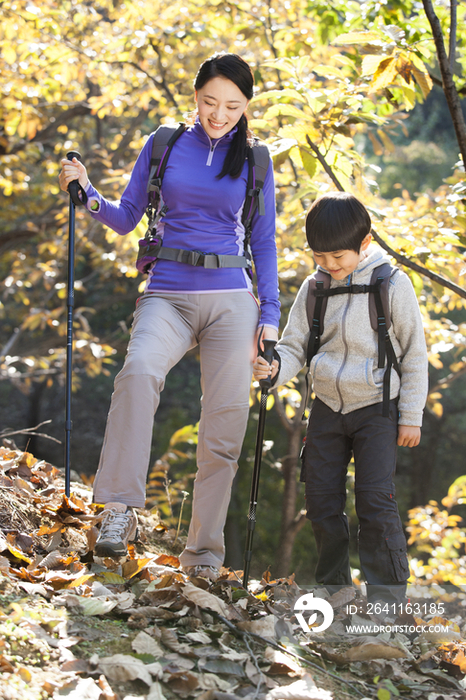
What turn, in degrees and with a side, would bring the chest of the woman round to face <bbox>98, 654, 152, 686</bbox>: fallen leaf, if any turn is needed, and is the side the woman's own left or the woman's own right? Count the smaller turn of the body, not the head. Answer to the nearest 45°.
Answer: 0° — they already face it

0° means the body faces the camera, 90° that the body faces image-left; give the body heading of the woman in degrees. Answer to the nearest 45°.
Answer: approximately 0°

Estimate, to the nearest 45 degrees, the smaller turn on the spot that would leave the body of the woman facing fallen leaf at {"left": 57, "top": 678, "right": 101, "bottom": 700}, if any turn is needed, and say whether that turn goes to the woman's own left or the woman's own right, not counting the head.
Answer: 0° — they already face it

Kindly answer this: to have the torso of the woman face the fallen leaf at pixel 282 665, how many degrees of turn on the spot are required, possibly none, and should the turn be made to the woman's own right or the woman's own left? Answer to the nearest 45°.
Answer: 0° — they already face it
